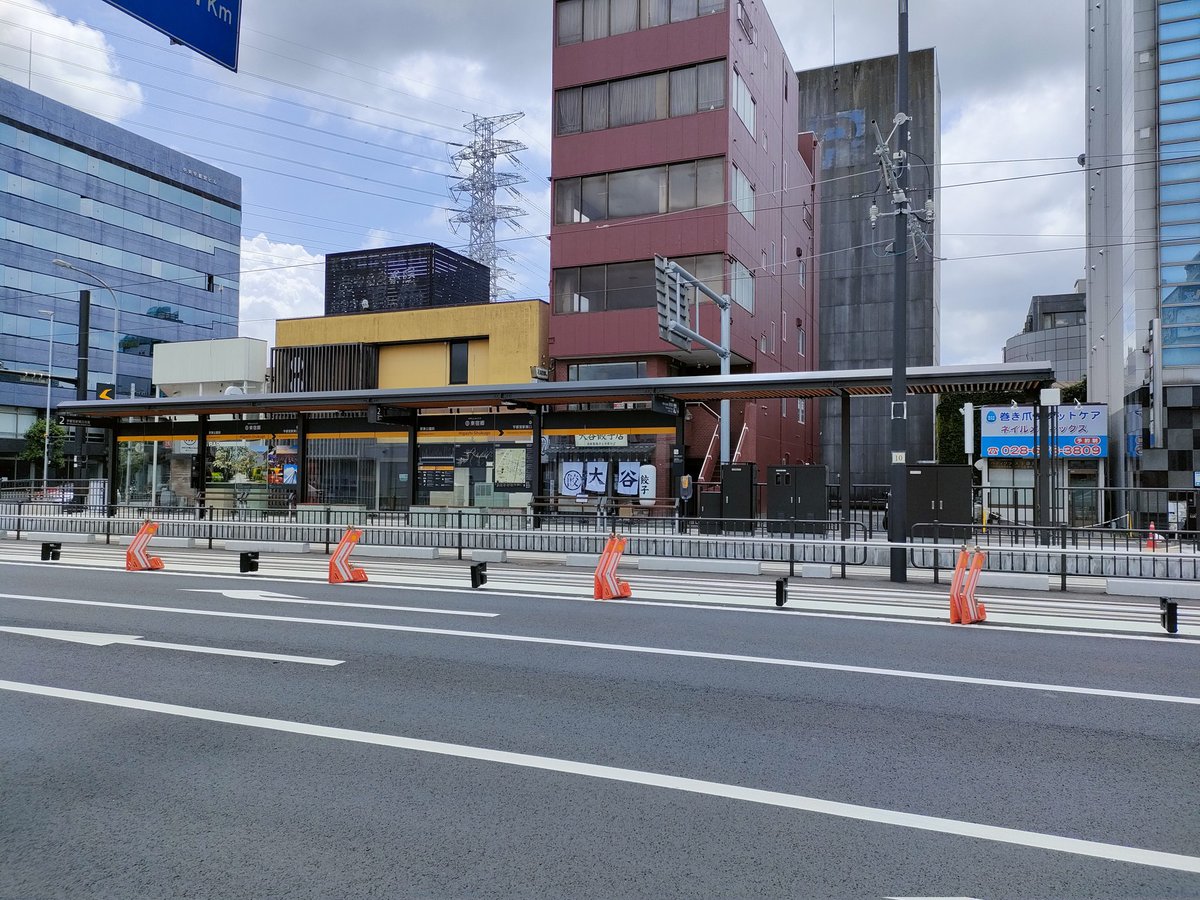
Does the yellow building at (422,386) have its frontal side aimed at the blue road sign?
yes

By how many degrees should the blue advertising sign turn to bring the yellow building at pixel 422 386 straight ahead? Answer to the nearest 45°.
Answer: approximately 45° to its right

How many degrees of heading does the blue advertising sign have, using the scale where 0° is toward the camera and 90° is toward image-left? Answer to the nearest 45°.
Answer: approximately 0°

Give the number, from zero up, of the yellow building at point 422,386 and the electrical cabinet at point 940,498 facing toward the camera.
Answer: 2

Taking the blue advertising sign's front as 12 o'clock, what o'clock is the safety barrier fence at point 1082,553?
The safety barrier fence is roughly at 12 o'clock from the blue advertising sign.

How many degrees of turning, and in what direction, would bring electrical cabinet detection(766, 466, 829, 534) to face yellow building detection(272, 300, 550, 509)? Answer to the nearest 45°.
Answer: approximately 135° to its right
